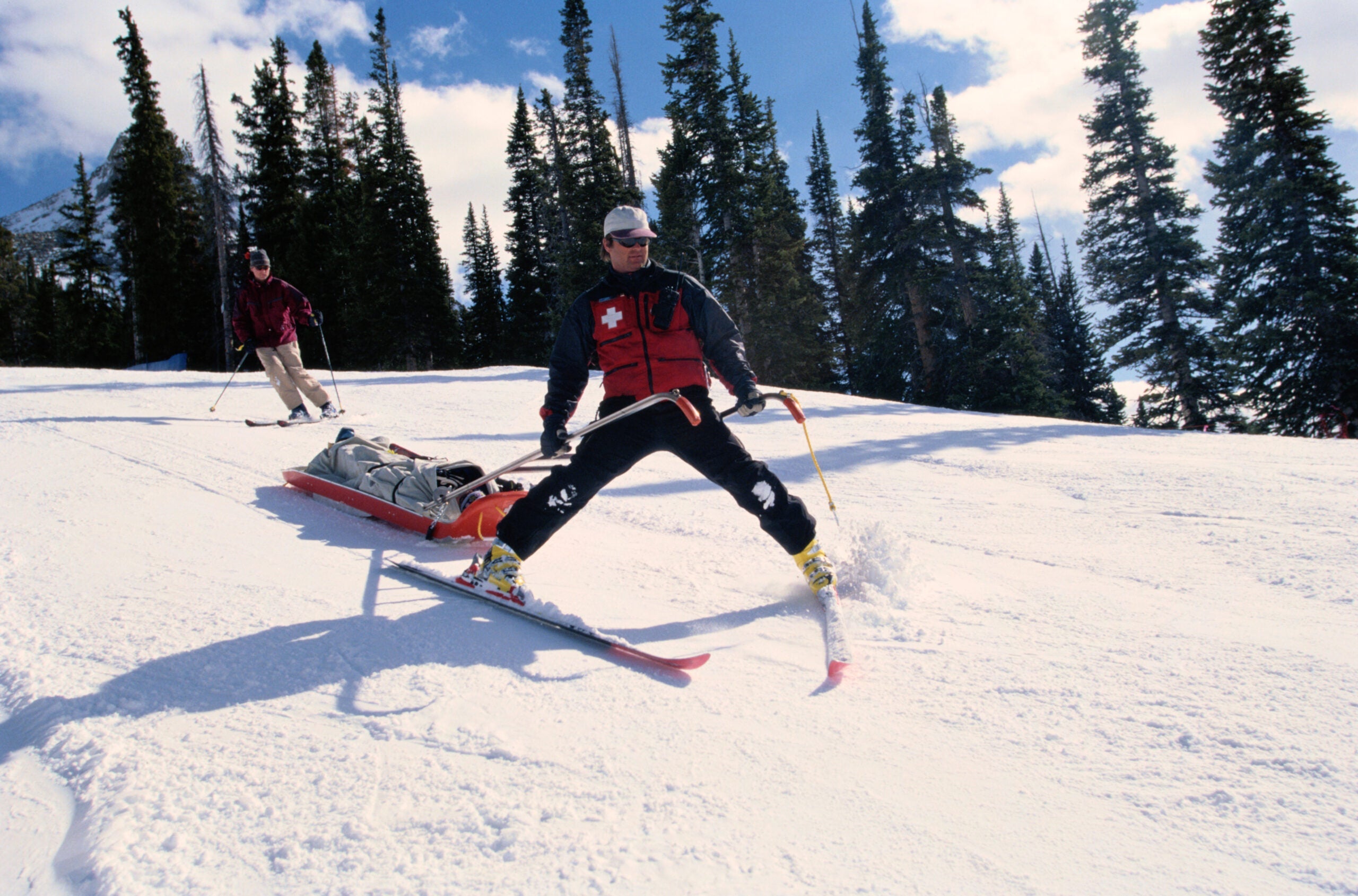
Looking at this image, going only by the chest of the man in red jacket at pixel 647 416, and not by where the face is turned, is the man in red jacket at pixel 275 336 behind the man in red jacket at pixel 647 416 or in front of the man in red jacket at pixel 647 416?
behind

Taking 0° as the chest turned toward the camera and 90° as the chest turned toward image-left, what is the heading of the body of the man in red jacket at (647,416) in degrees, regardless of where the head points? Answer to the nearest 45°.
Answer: approximately 0°

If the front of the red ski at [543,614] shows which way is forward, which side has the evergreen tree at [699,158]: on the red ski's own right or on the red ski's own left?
on the red ski's own left

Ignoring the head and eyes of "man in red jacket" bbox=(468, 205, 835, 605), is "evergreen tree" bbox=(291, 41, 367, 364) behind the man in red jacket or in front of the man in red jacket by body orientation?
behind

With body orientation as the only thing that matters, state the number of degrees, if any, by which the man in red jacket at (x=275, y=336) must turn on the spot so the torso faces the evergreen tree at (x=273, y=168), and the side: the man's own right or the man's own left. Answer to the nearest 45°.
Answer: approximately 135° to the man's own left

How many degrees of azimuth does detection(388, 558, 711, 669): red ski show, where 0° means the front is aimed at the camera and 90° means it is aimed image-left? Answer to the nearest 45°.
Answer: approximately 315°

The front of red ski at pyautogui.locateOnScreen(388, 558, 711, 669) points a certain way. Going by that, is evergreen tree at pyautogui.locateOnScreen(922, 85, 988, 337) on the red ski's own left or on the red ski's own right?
on the red ski's own left

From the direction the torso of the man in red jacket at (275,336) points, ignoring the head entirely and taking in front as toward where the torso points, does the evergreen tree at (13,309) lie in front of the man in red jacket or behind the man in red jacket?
behind
